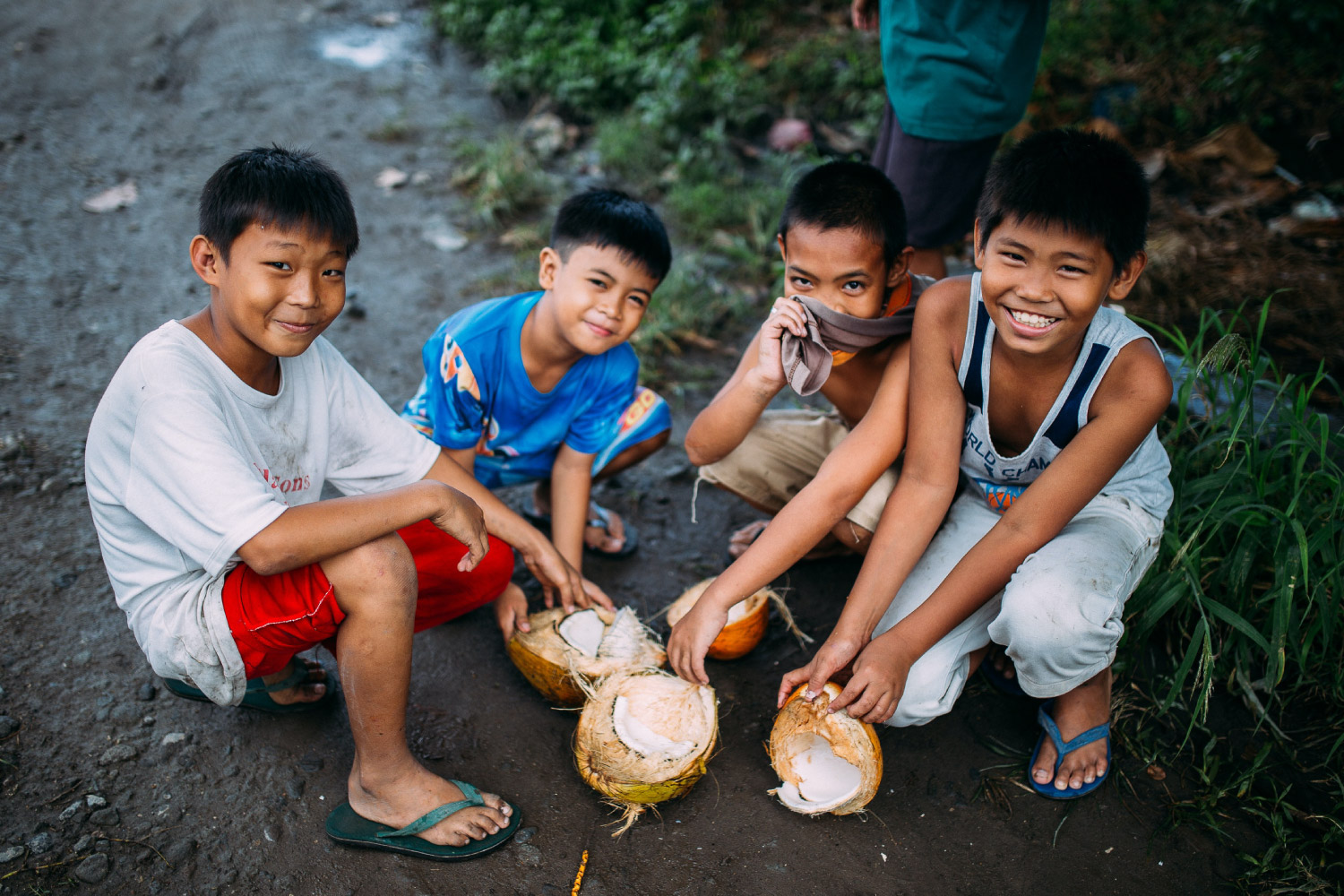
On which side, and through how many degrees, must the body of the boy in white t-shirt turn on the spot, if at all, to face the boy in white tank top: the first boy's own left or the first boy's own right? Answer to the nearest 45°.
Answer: approximately 45° to the first boy's own left

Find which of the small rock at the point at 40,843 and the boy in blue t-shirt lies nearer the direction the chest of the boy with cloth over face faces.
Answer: the small rock

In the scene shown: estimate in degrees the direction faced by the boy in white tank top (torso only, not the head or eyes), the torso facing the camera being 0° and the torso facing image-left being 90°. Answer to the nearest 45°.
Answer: approximately 45°

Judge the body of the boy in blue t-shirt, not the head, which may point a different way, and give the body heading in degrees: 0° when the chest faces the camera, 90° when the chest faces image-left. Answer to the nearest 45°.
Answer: approximately 315°

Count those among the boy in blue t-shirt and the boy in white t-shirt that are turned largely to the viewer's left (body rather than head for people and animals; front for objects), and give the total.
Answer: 0

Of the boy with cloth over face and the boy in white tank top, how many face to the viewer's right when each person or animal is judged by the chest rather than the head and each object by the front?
0

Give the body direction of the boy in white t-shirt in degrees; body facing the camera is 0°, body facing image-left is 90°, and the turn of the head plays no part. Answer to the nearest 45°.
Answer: approximately 315°

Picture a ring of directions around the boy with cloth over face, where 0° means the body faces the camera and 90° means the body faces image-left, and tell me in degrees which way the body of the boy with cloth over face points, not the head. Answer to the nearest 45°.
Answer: approximately 45°

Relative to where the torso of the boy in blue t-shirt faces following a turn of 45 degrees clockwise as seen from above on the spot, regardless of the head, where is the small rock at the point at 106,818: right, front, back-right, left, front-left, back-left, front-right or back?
front-right
